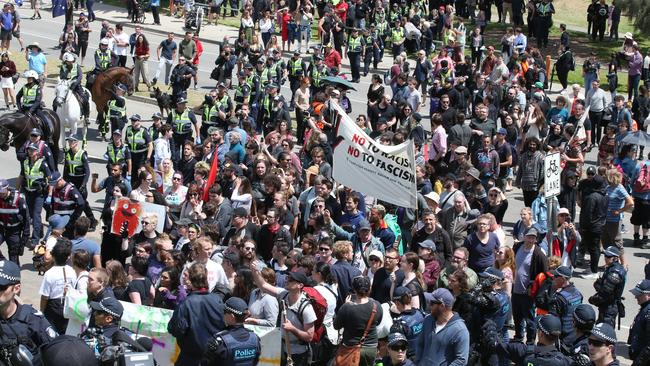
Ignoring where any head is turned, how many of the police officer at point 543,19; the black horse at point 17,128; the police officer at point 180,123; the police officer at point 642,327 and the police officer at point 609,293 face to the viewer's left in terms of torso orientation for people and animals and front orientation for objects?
3

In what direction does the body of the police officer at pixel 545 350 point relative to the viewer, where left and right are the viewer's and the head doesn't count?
facing away from the viewer and to the left of the viewer

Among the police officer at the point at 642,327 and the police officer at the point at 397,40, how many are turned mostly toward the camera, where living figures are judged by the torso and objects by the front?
1

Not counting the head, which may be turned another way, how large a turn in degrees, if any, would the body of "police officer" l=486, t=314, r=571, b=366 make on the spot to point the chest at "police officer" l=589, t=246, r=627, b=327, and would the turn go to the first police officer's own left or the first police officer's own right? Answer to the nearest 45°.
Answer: approximately 45° to the first police officer's own right

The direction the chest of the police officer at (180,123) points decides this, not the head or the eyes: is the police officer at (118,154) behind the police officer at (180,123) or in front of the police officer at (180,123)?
in front

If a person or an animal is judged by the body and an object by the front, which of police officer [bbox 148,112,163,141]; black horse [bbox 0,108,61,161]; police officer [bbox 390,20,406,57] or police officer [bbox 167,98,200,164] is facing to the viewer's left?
the black horse

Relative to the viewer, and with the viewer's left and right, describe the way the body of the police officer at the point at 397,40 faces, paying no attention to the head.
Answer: facing the viewer

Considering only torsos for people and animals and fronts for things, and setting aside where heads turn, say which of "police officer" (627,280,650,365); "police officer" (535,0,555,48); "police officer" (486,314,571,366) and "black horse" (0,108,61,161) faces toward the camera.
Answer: "police officer" (535,0,555,48)

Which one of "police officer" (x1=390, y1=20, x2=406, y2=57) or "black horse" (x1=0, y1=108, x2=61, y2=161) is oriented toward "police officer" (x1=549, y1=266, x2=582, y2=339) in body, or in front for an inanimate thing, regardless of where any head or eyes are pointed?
"police officer" (x1=390, y1=20, x2=406, y2=57)

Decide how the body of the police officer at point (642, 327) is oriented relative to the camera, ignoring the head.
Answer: to the viewer's left

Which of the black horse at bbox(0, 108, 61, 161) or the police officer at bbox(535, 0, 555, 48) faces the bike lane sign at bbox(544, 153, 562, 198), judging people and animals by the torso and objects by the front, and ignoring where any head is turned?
the police officer

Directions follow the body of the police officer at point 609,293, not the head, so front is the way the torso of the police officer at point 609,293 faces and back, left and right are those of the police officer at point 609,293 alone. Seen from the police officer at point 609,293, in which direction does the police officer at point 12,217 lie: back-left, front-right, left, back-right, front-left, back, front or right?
front

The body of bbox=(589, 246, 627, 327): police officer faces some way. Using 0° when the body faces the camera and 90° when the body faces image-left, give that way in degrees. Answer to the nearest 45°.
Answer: approximately 90°

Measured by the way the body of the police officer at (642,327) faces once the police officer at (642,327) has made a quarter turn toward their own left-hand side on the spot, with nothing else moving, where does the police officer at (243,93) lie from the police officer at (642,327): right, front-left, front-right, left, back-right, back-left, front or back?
back-right
